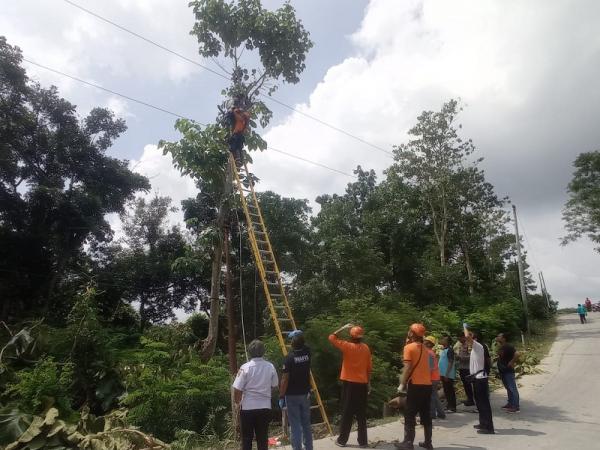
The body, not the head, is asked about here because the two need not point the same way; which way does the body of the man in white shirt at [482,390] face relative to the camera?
to the viewer's left

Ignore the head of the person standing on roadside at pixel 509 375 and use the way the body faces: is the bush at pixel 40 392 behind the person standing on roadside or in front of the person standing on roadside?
in front

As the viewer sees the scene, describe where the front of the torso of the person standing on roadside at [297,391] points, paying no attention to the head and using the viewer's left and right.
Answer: facing away from the viewer and to the left of the viewer

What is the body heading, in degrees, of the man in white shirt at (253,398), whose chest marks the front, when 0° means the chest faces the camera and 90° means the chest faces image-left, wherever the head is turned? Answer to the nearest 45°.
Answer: approximately 180°

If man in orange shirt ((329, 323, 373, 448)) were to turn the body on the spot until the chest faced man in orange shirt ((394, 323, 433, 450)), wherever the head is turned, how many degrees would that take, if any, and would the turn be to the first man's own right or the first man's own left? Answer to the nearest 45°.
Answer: approximately 135° to the first man's own right

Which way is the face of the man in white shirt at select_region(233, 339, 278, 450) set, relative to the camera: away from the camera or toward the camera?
away from the camera

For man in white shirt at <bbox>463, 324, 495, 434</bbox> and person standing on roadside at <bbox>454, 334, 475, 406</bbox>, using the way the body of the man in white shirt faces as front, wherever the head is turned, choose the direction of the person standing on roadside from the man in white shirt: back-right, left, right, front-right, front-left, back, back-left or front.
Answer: right

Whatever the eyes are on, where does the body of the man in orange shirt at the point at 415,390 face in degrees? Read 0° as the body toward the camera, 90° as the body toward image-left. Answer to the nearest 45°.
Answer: approximately 135°

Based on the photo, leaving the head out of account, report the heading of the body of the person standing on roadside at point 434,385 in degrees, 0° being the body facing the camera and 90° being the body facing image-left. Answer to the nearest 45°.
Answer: approximately 90°

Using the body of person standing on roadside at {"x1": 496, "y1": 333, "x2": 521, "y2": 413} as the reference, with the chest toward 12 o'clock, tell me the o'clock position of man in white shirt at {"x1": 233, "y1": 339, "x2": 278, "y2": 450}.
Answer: The man in white shirt is roughly at 10 o'clock from the person standing on roadside.

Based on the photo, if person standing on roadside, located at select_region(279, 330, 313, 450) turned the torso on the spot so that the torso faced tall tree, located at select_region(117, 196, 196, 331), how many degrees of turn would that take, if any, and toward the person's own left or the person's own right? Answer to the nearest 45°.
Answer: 0° — they already face it
